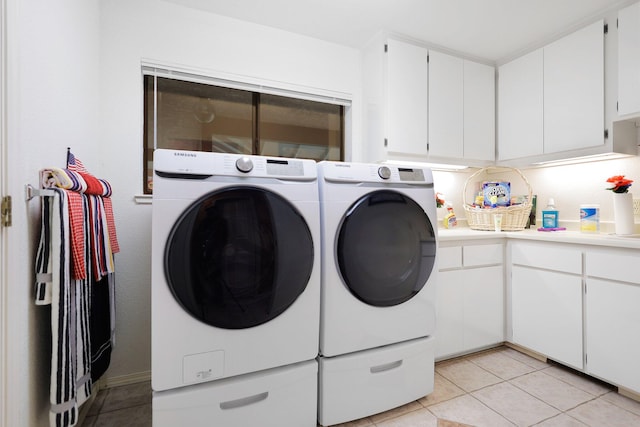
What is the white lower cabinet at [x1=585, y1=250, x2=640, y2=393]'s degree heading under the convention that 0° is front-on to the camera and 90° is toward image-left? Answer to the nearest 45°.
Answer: approximately 45°

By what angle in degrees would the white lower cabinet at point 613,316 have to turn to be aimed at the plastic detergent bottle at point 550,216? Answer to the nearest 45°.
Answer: approximately 90° to its right

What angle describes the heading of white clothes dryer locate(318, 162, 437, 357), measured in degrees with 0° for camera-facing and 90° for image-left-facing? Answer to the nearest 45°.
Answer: approximately 315°

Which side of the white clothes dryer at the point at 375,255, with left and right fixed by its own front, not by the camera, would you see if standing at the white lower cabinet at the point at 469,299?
left

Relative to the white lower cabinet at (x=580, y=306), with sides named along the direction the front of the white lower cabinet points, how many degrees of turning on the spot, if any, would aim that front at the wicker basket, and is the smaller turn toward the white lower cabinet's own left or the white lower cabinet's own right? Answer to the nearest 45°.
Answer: approximately 90° to the white lower cabinet's own right

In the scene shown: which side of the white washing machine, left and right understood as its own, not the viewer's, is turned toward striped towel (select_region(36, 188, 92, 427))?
right
